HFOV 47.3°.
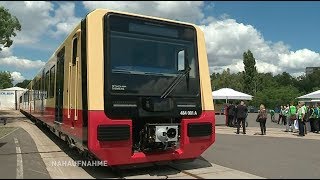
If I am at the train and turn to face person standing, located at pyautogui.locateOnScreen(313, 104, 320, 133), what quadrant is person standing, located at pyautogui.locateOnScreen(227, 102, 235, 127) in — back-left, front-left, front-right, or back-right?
front-left

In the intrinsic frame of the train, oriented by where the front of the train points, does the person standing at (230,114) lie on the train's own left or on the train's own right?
on the train's own left

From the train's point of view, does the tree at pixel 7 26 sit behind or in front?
behind

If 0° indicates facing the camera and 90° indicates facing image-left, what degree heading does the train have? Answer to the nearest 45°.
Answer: approximately 315°

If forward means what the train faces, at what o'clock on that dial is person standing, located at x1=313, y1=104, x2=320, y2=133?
The person standing is roughly at 9 o'clock from the train.

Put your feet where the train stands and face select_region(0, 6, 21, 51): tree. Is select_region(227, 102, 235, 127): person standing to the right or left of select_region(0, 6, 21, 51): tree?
right
